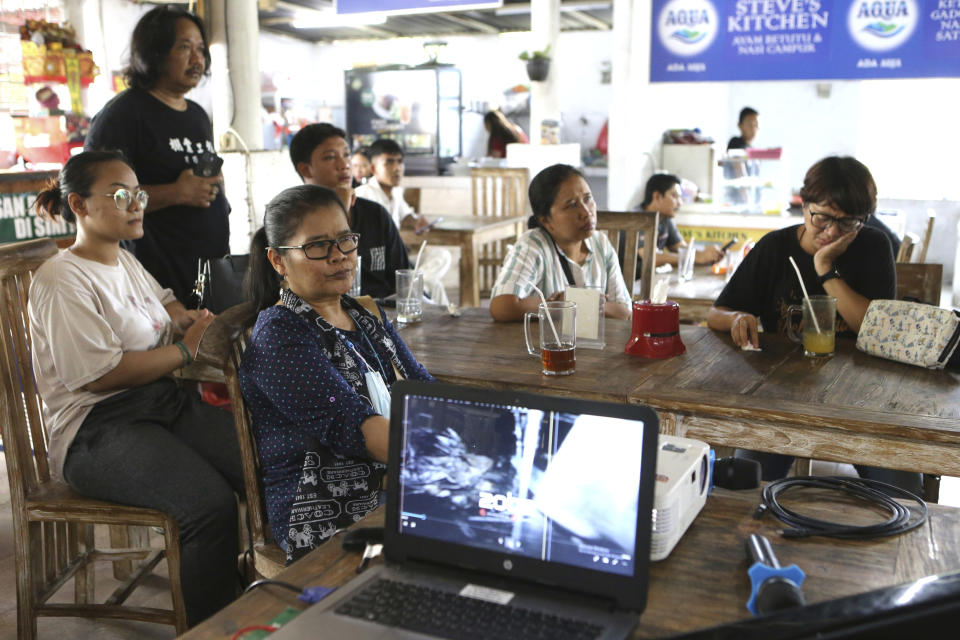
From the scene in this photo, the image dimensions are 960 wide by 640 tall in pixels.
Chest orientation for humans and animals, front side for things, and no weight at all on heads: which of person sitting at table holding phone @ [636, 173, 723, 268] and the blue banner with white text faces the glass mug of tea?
the blue banner with white text

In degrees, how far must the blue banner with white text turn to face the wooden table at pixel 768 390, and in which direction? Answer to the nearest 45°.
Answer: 0° — it already faces it

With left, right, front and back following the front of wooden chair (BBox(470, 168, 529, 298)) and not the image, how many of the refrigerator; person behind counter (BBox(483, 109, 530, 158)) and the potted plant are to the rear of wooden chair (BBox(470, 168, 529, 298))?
3

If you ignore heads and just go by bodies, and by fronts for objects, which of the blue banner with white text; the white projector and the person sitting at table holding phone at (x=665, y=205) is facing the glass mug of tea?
the blue banner with white text

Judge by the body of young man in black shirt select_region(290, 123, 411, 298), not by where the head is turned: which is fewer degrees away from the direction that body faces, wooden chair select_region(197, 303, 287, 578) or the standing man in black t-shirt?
the wooden chair

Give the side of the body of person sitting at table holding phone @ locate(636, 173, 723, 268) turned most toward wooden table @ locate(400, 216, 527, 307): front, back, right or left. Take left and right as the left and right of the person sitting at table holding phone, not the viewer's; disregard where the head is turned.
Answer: back

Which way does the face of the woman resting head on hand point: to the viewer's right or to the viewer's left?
to the viewer's left

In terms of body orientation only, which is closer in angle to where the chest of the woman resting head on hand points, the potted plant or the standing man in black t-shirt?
the standing man in black t-shirt

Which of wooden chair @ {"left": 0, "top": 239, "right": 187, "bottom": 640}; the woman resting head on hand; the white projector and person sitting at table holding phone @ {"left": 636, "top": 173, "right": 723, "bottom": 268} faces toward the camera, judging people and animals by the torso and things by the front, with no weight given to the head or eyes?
the woman resting head on hand

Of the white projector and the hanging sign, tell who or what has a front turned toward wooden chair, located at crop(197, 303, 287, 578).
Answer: the hanging sign

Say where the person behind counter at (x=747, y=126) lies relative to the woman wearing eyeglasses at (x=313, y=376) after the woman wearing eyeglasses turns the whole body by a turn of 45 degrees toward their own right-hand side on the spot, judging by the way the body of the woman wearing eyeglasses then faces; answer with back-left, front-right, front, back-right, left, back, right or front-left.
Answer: back-left
